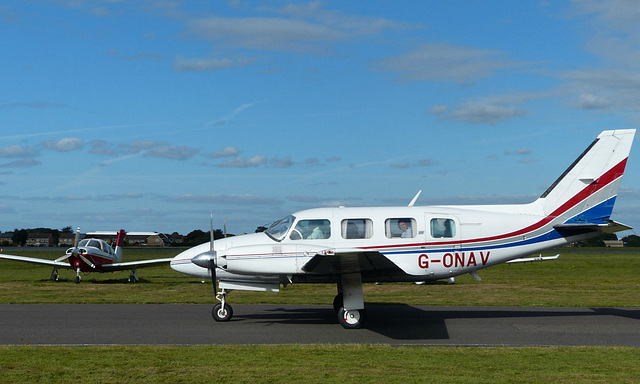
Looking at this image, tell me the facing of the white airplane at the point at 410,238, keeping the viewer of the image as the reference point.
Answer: facing to the left of the viewer

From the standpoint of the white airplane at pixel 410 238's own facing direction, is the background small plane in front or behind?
in front
